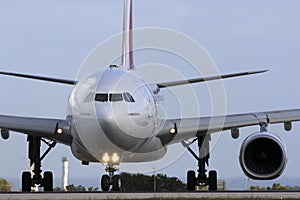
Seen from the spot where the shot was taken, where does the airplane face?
facing the viewer
